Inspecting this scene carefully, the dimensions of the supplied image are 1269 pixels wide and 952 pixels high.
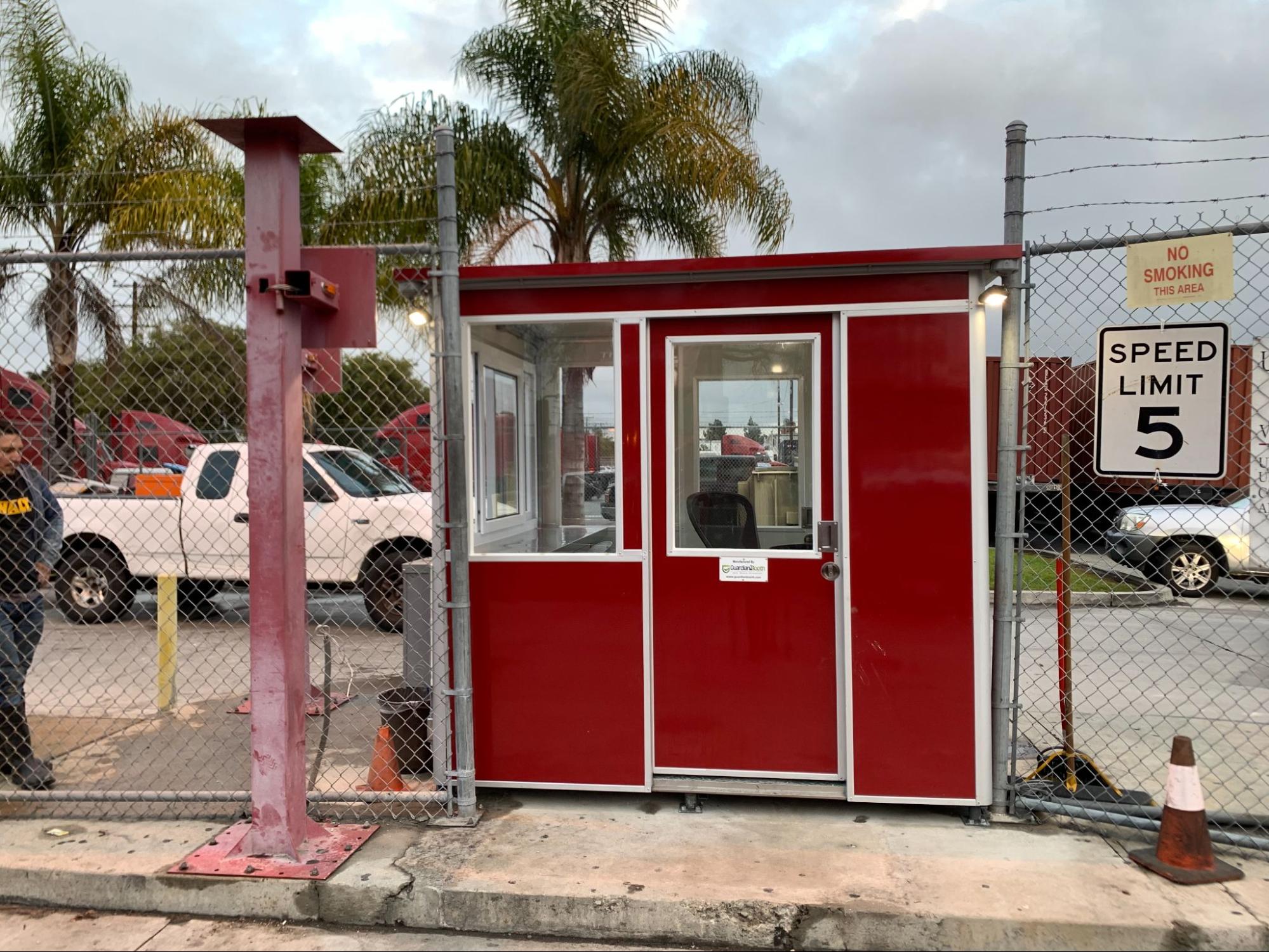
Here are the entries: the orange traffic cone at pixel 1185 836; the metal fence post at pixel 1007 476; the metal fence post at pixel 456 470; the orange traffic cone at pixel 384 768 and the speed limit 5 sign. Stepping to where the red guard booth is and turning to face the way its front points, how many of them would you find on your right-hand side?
2

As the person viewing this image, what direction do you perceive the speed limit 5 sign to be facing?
facing the viewer

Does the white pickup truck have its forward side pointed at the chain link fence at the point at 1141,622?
yes

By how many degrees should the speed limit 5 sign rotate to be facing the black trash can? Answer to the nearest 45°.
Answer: approximately 90° to its right

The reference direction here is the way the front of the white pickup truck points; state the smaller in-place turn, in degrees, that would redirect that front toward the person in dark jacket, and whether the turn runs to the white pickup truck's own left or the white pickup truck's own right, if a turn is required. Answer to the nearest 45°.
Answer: approximately 45° to the white pickup truck's own right

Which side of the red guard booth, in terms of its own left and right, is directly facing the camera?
front

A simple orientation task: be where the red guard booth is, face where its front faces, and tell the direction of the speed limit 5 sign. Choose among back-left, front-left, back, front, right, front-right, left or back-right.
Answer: left

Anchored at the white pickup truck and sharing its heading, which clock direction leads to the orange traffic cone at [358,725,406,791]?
The orange traffic cone is roughly at 1 o'clock from the white pickup truck.

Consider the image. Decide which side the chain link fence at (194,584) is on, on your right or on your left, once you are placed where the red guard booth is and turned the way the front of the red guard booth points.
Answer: on your right

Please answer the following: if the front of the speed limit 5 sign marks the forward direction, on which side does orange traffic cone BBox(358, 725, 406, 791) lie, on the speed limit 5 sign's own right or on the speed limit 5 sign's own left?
on the speed limit 5 sign's own right

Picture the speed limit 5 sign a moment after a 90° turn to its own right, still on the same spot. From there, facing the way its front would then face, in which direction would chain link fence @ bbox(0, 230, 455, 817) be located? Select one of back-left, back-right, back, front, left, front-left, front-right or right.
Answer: front

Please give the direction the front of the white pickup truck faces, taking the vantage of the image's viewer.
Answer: facing the viewer and to the right of the viewer

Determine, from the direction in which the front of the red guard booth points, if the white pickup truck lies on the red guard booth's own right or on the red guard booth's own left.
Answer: on the red guard booth's own right

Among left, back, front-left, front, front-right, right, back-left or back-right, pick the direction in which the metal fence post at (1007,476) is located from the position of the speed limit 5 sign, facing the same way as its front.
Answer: right

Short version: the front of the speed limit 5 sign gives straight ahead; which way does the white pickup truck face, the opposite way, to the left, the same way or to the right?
to the left

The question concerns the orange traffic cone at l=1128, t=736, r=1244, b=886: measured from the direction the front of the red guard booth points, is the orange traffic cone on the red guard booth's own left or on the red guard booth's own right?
on the red guard booth's own left
